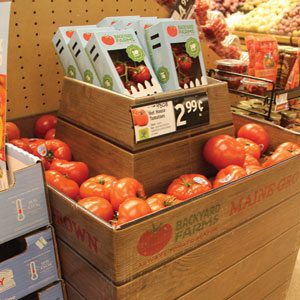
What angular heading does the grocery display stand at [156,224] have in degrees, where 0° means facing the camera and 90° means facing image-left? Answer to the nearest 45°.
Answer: approximately 315°

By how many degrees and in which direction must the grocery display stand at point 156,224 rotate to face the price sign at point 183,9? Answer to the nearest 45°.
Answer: approximately 135° to its left
